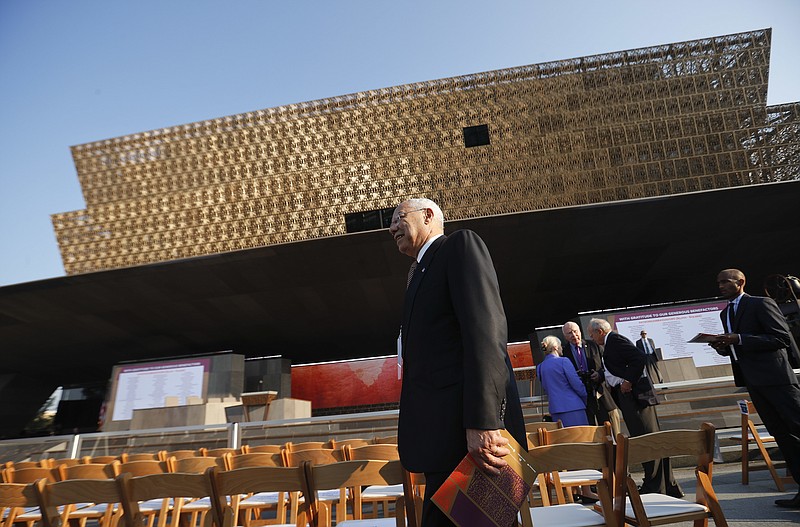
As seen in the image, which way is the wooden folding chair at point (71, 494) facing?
away from the camera

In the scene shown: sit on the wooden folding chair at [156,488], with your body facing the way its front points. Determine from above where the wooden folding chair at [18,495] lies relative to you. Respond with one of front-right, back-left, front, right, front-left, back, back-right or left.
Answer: front-left

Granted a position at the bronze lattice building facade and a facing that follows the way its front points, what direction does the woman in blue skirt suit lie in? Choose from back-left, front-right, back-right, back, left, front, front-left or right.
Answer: front

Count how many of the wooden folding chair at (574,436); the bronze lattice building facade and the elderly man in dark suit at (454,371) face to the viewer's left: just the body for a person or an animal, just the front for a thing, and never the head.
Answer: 1

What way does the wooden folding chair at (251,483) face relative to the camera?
away from the camera

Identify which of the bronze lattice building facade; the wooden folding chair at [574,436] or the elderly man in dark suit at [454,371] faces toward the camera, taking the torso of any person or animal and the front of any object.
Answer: the bronze lattice building facade

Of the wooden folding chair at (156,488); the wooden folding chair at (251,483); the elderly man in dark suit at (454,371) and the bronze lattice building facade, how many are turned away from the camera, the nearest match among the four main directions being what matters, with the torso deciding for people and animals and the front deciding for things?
2

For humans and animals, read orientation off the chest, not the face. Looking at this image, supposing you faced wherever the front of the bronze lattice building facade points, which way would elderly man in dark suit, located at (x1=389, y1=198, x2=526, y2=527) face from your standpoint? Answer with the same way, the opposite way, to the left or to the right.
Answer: to the right

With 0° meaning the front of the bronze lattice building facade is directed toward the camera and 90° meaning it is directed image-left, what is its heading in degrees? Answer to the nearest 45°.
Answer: approximately 0°

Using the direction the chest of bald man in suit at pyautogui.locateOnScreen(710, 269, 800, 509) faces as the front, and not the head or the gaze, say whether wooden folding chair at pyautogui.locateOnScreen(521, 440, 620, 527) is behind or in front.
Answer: in front

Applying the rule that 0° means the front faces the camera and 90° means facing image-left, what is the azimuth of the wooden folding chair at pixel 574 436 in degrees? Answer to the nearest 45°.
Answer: approximately 180°

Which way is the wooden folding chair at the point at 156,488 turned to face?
away from the camera

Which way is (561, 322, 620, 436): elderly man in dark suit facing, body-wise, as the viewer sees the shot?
toward the camera

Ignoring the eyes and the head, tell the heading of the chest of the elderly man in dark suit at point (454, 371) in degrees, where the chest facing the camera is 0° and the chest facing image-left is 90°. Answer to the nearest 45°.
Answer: approximately 90°

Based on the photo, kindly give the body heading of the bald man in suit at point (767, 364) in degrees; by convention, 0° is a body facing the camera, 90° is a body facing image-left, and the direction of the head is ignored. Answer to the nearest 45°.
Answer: approximately 45°

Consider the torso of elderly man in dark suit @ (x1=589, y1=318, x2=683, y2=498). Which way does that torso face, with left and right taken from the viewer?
facing to the left of the viewer

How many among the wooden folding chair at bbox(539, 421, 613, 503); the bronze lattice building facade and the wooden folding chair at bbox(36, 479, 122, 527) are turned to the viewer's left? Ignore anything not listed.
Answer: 0

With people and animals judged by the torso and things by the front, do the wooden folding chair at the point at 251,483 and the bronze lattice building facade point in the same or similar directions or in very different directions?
very different directions
